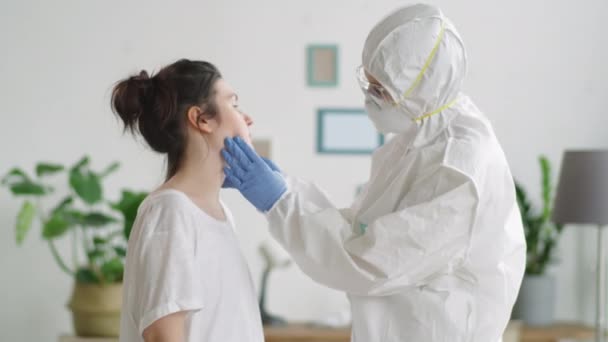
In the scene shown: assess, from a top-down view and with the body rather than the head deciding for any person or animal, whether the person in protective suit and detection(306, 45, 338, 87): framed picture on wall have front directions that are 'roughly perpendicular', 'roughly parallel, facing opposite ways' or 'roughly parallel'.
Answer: roughly perpendicular

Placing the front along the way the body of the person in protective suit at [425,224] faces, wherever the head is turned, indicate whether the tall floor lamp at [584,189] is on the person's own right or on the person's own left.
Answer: on the person's own right

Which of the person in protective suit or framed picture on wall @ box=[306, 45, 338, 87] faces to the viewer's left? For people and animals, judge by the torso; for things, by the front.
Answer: the person in protective suit

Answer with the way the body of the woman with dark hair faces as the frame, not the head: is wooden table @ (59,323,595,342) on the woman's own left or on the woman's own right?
on the woman's own left

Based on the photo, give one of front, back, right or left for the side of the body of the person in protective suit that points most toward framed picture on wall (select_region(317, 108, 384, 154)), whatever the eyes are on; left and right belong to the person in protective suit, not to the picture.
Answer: right

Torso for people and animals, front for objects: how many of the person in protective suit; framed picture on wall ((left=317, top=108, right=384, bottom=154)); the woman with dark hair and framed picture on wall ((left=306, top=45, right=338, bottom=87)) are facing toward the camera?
2

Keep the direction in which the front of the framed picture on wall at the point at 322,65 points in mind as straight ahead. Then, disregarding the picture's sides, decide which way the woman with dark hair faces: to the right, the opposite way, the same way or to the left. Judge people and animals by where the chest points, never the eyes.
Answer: to the left

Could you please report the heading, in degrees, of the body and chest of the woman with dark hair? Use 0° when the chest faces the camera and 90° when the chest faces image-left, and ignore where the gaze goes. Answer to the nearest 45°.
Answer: approximately 270°

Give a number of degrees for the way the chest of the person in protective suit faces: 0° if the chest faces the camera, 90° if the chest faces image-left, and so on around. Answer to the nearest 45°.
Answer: approximately 90°
